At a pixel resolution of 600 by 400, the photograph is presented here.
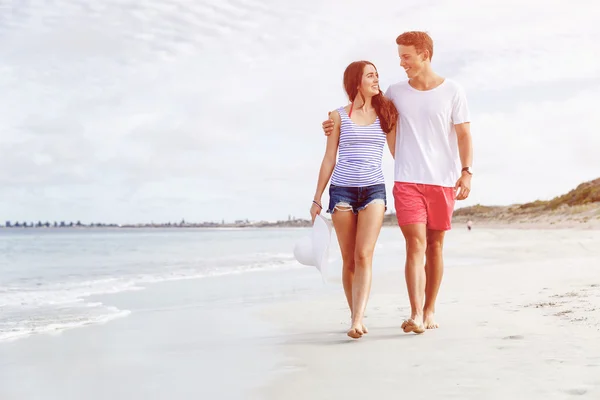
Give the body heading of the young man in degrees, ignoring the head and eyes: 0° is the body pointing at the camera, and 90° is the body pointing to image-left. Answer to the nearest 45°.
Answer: approximately 0°

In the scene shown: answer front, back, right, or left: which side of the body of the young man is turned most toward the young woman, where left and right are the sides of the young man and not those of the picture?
right

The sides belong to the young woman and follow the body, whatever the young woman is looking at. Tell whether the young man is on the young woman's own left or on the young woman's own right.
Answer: on the young woman's own left

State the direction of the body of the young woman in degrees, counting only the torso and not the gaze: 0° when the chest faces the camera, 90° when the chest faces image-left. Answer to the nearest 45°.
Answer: approximately 0°

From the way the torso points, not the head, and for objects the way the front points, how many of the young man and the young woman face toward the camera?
2
